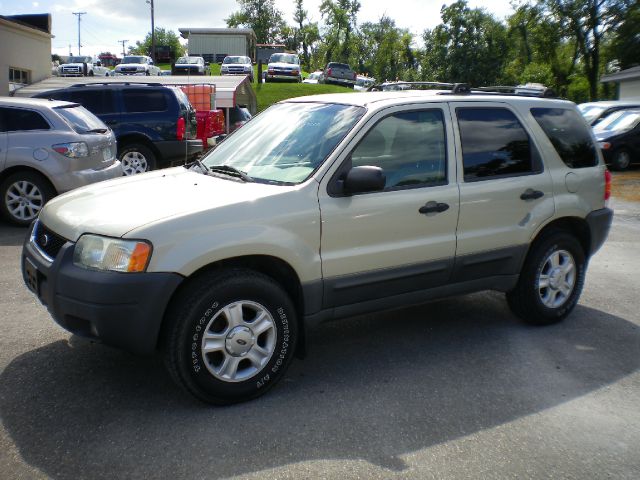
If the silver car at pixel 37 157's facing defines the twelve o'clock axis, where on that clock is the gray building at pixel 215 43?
The gray building is roughly at 2 o'clock from the silver car.

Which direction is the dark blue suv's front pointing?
to the viewer's left

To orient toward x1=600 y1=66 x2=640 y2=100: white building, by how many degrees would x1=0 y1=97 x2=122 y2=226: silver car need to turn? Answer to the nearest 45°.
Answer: approximately 90° to its right

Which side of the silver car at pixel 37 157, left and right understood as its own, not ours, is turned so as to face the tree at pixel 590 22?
right

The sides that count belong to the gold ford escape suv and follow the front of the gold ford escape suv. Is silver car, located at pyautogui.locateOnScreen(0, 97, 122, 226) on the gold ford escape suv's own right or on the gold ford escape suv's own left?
on the gold ford escape suv's own right

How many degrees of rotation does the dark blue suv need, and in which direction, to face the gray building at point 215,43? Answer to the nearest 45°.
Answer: approximately 90° to its right

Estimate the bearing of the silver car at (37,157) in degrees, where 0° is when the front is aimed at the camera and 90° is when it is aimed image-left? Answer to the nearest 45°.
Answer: approximately 135°

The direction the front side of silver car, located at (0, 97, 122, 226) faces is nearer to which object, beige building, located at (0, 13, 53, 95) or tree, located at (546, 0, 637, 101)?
the beige building
